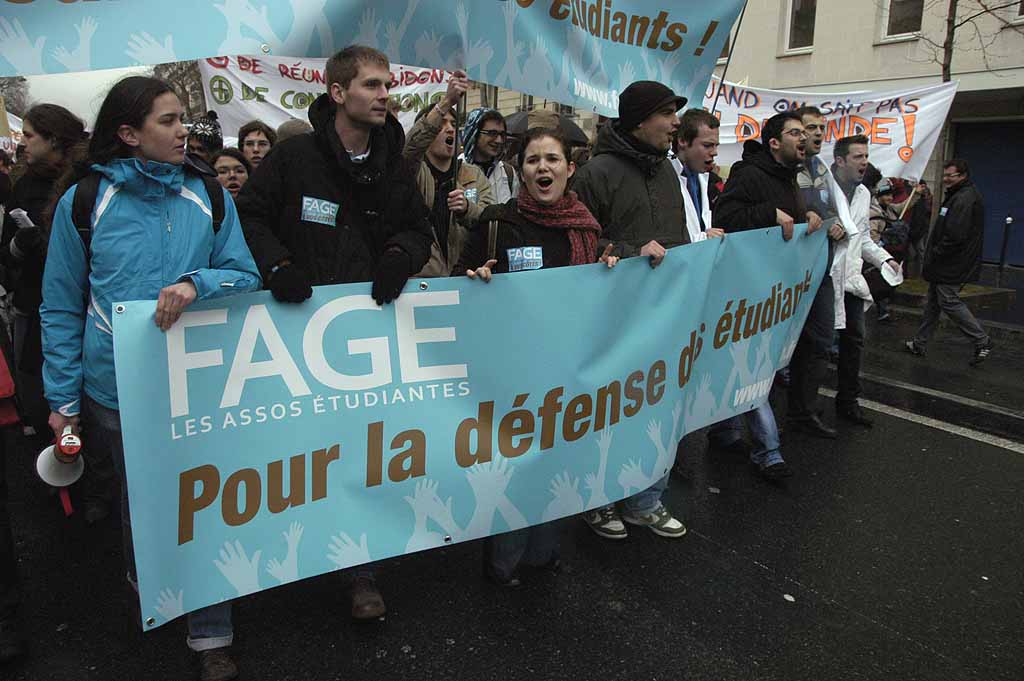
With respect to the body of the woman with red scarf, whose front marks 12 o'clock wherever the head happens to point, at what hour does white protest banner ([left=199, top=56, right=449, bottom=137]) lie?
The white protest banner is roughly at 5 o'clock from the woman with red scarf.

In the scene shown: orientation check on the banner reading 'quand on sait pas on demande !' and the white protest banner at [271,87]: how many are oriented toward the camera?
2

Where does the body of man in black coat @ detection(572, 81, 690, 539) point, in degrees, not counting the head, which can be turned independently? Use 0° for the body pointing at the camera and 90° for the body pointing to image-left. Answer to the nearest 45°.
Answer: approximately 315°

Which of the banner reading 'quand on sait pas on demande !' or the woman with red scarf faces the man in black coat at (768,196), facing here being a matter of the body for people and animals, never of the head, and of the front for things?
the banner reading 'quand on sait pas on demande !'

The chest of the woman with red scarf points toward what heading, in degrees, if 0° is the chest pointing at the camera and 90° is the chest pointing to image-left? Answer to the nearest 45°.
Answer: approximately 0°

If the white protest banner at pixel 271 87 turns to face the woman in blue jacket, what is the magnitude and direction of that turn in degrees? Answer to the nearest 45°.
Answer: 0° — it already faces them

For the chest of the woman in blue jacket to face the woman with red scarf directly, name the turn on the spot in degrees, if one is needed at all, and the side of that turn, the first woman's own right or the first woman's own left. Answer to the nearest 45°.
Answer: approximately 45° to the first woman's own left
